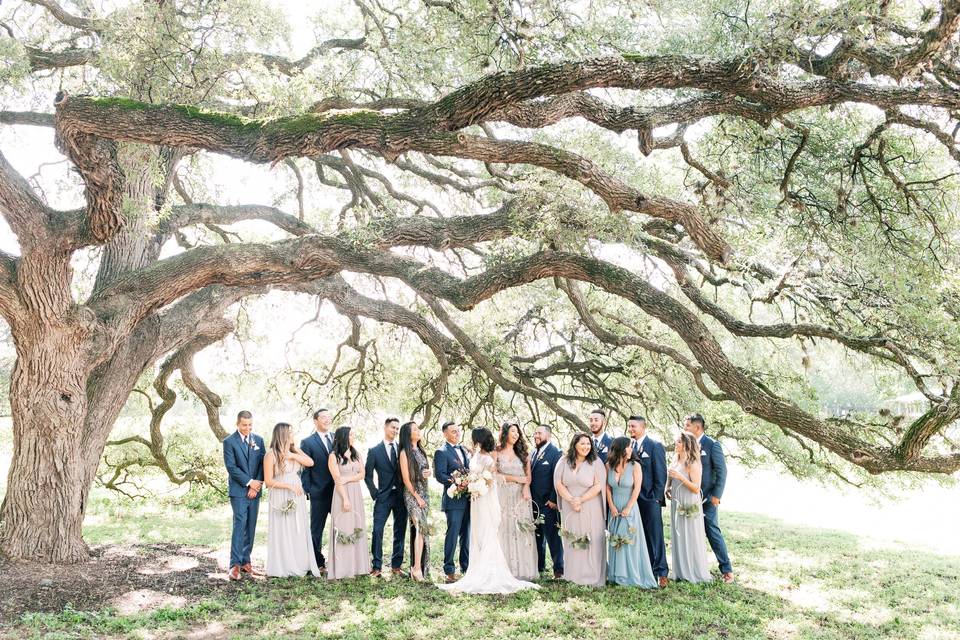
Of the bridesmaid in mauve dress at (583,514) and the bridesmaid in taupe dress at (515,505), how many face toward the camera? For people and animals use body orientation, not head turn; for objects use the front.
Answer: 2

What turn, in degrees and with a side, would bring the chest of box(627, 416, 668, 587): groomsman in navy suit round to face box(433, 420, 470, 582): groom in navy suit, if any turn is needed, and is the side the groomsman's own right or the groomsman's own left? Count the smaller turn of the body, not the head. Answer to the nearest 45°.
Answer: approximately 45° to the groomsman's own right

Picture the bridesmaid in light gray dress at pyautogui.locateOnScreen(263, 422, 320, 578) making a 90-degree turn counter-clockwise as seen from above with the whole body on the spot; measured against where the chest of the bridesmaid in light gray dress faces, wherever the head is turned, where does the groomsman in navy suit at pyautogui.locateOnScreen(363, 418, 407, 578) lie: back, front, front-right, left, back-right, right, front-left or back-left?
front-right

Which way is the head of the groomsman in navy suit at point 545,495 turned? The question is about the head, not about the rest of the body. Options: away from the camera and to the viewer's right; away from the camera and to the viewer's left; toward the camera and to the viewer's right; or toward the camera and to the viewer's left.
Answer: toward the camera and to the viewer's left

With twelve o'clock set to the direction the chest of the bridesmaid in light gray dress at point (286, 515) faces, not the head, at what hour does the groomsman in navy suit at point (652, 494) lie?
The groomsman in navy suit is roughly at 11 o'clock from the bridesmaid in light gray dress.

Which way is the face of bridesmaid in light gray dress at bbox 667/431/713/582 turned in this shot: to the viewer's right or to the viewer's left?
to the viewer's left

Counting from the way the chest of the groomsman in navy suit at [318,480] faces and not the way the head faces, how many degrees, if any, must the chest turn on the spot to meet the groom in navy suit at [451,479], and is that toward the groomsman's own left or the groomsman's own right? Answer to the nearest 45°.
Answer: approximately 45° to the groomsman's own left

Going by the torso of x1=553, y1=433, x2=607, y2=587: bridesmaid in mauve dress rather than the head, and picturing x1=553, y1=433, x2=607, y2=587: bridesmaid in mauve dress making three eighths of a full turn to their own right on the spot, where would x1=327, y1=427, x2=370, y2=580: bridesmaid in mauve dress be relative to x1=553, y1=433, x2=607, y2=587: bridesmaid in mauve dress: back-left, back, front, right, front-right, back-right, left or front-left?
front-left

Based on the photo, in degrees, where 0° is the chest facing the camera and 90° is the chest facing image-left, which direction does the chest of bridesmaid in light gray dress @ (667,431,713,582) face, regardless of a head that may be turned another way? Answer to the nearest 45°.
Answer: approximately 45°

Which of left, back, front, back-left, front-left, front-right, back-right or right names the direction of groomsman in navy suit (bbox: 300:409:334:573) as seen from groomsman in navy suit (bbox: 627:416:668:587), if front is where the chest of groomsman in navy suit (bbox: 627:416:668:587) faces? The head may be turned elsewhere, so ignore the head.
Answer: front-right

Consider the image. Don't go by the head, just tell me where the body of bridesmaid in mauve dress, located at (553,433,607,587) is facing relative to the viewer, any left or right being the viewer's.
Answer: facing the viewer

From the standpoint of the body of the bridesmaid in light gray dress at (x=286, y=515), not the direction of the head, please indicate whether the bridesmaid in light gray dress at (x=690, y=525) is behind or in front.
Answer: in front

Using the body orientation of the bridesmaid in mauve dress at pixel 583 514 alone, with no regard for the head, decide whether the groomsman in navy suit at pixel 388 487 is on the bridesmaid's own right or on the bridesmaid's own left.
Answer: on the bridesmaid's own right

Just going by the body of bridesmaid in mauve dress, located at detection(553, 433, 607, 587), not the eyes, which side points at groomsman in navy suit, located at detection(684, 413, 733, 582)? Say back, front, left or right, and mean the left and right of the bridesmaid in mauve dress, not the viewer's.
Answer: left

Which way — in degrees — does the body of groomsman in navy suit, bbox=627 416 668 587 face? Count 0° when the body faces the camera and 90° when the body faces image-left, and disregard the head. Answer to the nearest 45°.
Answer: approximately 45°
